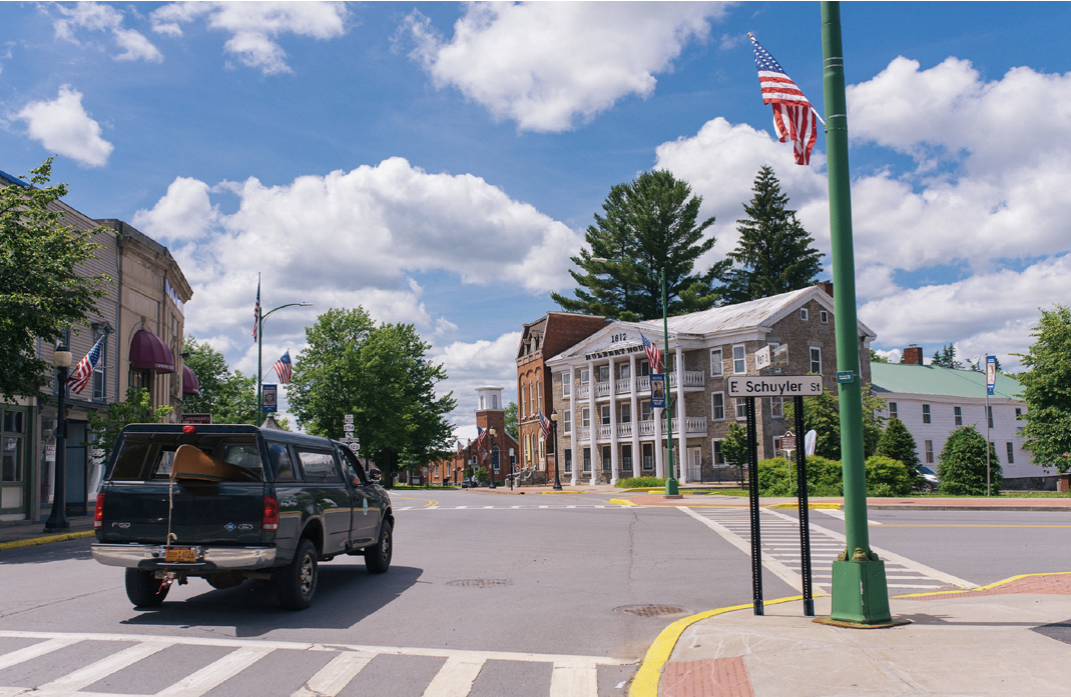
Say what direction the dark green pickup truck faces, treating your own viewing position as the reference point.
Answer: facing away from the viewer and to the right of the viewer

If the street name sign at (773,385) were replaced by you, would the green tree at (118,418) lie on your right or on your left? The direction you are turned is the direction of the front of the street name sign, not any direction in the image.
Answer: on your right

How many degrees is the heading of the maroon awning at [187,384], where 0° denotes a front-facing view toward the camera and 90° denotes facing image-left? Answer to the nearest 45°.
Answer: approximately 315°

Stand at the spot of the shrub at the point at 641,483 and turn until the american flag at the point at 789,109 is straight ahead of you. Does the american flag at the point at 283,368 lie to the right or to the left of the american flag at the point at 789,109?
right

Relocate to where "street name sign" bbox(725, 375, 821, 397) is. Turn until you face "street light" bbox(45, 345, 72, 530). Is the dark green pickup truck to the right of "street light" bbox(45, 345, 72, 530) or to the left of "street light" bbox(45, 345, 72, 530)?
left

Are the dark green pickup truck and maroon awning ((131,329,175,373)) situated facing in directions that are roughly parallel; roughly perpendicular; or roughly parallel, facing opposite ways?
roughly perpendicular

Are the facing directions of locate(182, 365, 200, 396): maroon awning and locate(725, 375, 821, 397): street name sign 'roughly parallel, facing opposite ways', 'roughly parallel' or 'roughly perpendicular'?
roughly perpendicular

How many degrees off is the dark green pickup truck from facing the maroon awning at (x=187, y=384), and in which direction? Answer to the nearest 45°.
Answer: approximately 45° to its left

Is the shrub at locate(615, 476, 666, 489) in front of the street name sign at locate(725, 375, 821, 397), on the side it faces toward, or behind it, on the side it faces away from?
behind

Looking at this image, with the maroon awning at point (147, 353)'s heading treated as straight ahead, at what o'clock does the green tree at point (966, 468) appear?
The green tree is roughly at 11 o'clock from the maroon awning.

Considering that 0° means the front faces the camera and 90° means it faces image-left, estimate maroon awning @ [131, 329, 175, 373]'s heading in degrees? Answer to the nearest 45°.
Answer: approximately 315°

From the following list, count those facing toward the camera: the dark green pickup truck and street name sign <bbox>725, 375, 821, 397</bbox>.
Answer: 1
